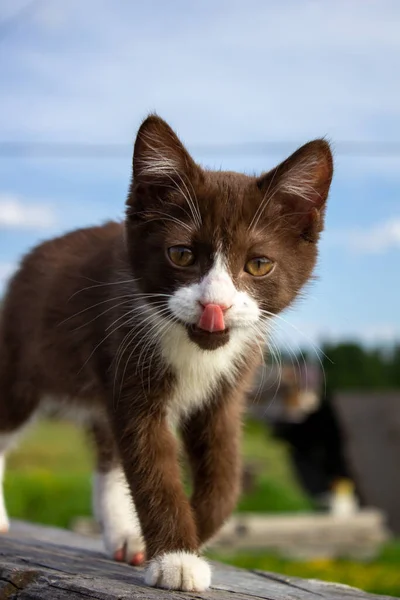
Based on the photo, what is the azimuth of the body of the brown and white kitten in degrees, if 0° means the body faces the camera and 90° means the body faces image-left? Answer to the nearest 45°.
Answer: approximately 315°
